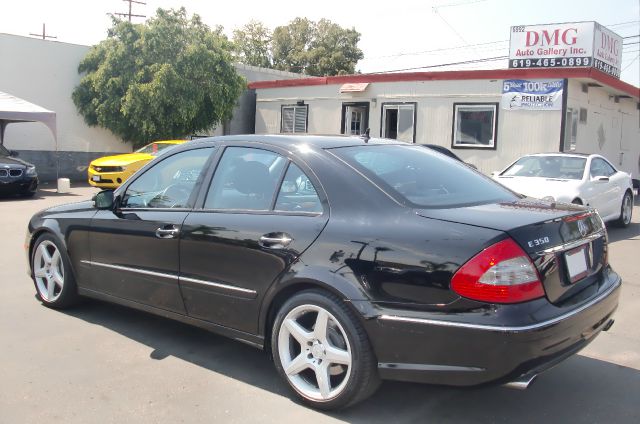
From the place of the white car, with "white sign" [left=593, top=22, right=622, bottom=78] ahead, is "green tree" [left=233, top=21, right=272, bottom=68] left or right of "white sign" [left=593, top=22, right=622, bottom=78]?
left

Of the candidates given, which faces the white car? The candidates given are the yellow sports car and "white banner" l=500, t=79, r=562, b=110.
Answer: the white banner

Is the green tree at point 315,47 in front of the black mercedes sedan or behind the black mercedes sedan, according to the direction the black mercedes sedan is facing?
in front

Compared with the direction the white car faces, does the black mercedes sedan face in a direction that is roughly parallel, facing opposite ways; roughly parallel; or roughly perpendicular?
roughly perpendicular

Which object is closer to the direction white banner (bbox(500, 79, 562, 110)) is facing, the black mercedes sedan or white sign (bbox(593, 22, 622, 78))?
the black mercedes sedan

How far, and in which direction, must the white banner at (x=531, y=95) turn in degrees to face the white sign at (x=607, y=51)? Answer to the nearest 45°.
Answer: approximately 135° to its left

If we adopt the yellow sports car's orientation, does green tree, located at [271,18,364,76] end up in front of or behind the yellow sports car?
behind

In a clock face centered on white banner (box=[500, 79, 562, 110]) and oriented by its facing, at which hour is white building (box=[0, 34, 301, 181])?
The white building is roughly at 3 o'clock from the white banner.

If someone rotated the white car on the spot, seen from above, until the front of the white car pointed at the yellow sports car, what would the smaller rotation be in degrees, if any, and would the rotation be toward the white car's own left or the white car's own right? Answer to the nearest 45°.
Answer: approximately 45° to the white car's own right

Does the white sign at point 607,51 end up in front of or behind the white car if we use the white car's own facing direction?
behind

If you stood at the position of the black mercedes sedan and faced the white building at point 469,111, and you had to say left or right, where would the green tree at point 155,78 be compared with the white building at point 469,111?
left

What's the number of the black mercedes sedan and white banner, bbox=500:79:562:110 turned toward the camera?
1

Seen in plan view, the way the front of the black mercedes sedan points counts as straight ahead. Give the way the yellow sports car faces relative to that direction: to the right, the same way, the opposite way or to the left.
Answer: to the left
